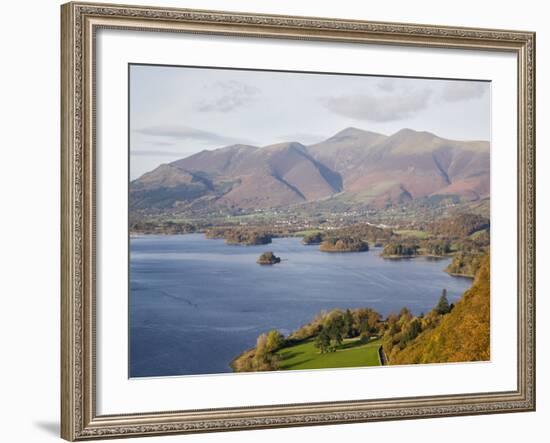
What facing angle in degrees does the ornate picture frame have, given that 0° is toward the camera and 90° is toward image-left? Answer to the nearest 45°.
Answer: approximately 315°
